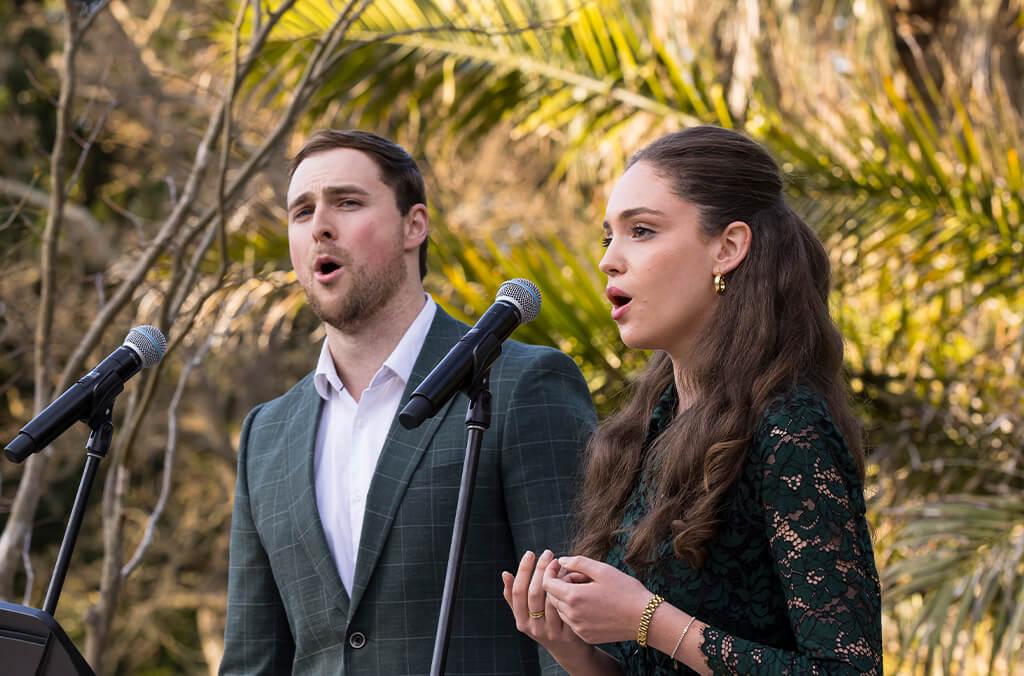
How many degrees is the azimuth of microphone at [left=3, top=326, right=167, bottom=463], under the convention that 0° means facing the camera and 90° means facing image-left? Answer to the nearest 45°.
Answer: approximately 270°

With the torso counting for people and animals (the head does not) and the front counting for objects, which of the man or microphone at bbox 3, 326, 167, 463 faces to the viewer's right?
the microphone

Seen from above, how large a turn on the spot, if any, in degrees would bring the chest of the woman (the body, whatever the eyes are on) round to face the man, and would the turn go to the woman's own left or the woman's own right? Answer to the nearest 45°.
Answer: approximately 90° to the woman's own right

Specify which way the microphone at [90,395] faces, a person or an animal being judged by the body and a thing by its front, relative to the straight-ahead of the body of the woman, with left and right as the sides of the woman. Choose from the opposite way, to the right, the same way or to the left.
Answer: the opposite way

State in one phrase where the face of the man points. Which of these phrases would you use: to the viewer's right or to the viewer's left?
to the viewer's left

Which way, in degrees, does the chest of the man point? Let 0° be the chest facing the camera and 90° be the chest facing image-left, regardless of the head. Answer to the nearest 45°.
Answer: approximately 45°

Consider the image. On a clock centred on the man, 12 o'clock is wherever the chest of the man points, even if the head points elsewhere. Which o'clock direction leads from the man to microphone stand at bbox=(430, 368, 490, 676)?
The microphone stand is roughly at 10 o'clock from the man.

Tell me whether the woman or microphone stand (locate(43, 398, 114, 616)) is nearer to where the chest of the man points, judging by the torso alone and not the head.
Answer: the microphone stand
